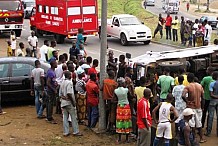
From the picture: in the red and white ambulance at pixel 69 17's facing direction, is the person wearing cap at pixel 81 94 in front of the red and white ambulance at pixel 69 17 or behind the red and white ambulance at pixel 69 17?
behind

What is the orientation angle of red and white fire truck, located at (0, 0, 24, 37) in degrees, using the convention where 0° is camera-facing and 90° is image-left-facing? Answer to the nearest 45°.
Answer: approximately 0°

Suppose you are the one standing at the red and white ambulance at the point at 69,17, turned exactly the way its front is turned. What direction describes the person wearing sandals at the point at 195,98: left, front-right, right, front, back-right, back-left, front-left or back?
back-left

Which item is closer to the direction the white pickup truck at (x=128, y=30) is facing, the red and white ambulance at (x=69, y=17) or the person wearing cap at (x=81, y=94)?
the person wearing cap

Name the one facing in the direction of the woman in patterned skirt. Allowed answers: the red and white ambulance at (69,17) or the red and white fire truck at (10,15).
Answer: the red and white fire truck at (10,15)

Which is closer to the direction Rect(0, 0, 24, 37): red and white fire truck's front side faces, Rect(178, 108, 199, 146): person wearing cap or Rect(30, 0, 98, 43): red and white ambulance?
the person wearing cap

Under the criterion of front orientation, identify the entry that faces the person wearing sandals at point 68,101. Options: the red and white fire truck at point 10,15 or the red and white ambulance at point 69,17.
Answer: the red and white fire truck at point 10,15

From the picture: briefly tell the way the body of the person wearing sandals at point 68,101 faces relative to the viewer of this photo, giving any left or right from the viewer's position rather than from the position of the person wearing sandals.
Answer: facing away from the viewer and to the right of the viewer

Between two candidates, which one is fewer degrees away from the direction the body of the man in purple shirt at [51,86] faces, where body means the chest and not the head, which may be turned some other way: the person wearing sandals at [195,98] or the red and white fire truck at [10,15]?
the person wearing sandals

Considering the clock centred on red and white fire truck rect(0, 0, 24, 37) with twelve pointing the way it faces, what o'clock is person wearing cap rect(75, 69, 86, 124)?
The person wearing cap is roughly at 12 o'clock from the red and white fire truck.
